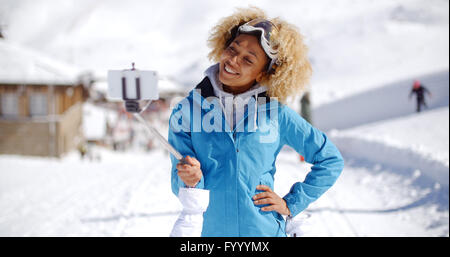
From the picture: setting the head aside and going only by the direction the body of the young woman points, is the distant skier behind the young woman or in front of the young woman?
behind

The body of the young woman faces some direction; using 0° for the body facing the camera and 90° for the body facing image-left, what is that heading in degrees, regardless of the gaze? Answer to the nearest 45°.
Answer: approximately 0°
